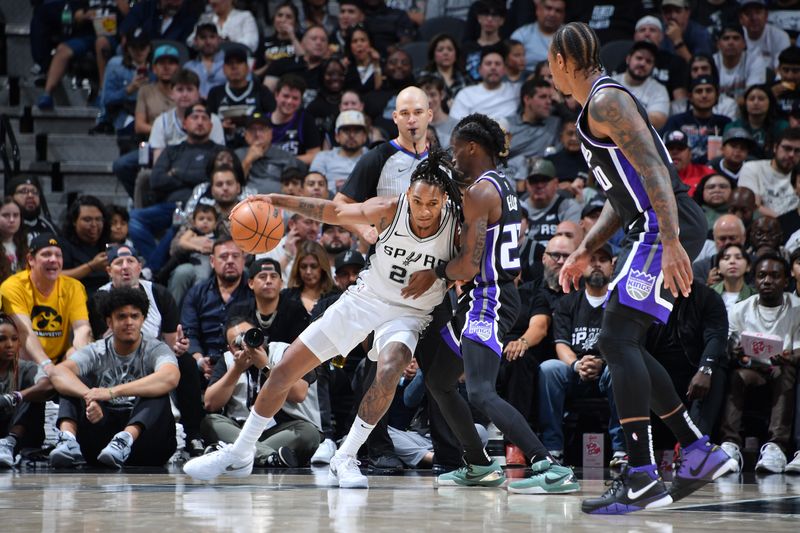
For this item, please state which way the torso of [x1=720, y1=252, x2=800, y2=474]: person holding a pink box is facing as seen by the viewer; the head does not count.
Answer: toward the camera

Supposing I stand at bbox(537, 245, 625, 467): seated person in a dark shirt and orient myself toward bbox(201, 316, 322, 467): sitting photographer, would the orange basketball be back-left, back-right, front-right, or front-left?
front-left

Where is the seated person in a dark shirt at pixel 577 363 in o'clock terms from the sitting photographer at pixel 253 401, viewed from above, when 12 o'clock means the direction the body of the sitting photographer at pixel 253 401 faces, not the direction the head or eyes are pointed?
the seated person in a dark shirt at pixel 577 363 is roughly at 9 o'clock from the sitting photographer at pixel 253 401.

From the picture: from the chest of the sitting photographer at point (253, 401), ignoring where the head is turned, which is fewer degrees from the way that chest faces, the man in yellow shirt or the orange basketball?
the orange basketball

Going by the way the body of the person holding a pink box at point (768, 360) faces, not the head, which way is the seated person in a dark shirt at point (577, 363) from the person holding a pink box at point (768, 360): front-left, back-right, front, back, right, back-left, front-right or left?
right

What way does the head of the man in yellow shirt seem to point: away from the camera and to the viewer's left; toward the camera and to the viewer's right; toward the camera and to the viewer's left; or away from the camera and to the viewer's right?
toward the camera and to the viewer's right

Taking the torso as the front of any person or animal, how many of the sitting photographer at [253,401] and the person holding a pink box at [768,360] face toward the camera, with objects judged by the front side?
2

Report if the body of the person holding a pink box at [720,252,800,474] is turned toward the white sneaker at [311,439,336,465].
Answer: no

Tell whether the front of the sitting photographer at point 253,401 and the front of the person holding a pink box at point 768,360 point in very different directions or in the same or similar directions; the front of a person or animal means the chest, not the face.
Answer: same or similar directions

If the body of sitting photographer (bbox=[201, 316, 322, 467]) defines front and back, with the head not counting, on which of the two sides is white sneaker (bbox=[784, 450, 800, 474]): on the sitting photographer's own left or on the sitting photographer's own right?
on the sitting photographer's own left

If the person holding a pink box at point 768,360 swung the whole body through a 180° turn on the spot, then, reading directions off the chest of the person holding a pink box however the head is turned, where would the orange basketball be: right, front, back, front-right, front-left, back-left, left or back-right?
back-left

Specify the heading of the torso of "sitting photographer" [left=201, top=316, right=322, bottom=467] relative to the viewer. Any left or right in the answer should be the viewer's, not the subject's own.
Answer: facing the viewer

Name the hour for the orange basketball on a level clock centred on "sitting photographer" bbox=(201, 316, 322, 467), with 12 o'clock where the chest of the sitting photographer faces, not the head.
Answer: The orange basketball is roughly at 12 o'clock from the sitting photographer.

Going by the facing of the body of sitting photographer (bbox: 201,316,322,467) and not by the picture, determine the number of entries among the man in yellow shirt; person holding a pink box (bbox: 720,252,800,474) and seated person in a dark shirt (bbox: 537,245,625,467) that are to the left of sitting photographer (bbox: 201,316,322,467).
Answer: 2

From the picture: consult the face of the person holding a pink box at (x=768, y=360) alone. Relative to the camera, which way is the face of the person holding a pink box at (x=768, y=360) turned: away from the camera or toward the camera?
toward the camera

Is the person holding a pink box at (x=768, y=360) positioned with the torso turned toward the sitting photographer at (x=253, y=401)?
no
